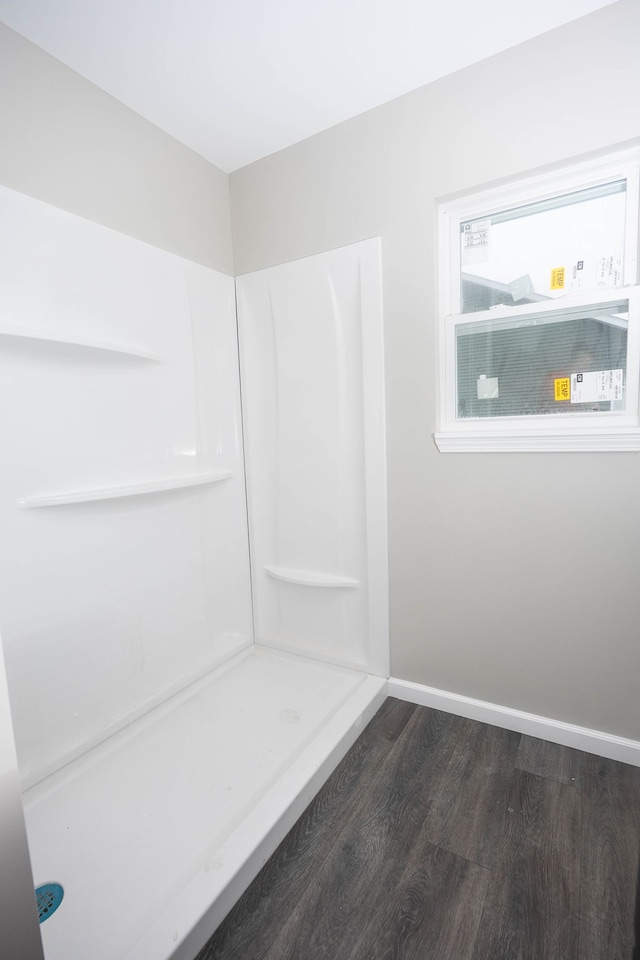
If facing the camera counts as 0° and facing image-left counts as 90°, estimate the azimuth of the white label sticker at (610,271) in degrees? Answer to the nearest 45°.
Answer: approximately 0°

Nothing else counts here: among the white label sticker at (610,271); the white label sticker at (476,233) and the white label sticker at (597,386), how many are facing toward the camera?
3

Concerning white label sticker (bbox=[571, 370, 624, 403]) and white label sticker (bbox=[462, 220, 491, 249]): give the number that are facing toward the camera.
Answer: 2

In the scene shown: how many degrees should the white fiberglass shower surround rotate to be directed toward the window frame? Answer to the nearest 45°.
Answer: approximately 45° to its left

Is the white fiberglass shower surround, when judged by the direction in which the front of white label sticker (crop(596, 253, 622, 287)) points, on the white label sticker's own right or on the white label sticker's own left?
on the white label sticker's own right

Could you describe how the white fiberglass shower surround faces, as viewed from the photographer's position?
facing the viewer and to the right of the viewer

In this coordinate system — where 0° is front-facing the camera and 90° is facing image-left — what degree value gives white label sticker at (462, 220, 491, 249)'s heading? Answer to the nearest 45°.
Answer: approximately 0°
